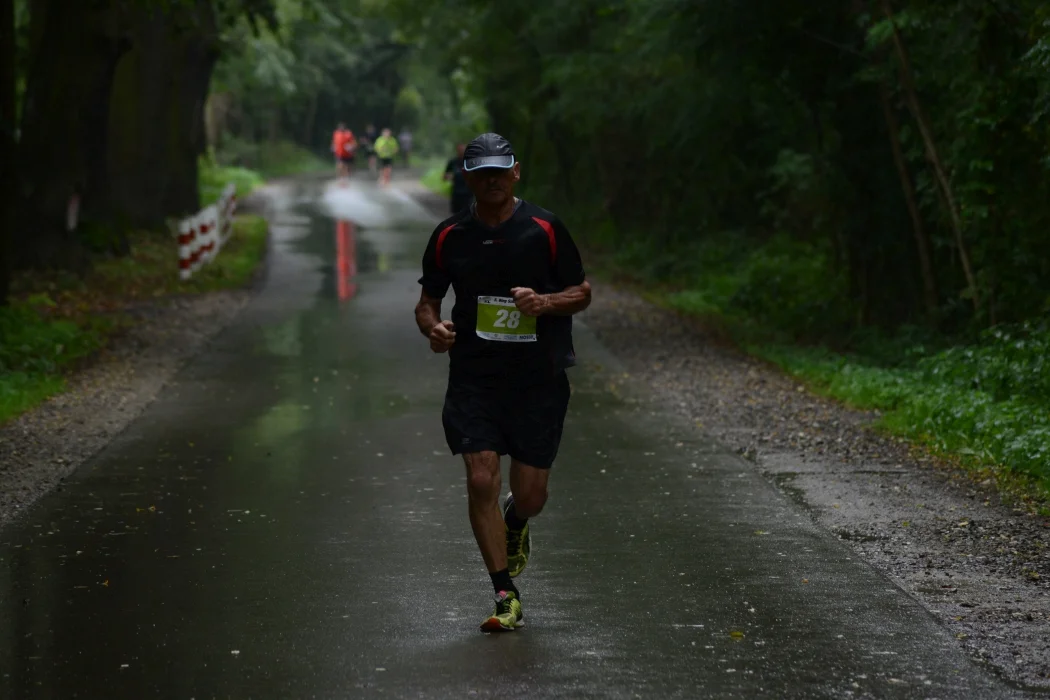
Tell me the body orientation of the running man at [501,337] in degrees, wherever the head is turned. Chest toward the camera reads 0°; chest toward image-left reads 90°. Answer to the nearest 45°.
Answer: approximately 0°

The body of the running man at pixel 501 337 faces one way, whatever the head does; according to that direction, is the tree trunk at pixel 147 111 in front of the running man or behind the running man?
behind

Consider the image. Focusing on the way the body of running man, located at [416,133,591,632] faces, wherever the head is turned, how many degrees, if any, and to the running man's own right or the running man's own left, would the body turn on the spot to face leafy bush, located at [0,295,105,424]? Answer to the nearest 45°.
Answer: approximately 135° to the running man's own right

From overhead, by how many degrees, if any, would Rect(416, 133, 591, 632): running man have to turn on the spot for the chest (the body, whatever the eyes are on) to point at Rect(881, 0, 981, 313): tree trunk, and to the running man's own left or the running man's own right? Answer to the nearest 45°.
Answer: approximately 135° to the running man's own left

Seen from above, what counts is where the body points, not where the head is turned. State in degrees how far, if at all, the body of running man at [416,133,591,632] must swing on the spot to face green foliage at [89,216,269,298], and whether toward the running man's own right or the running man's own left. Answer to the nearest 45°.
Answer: approximately 180°
